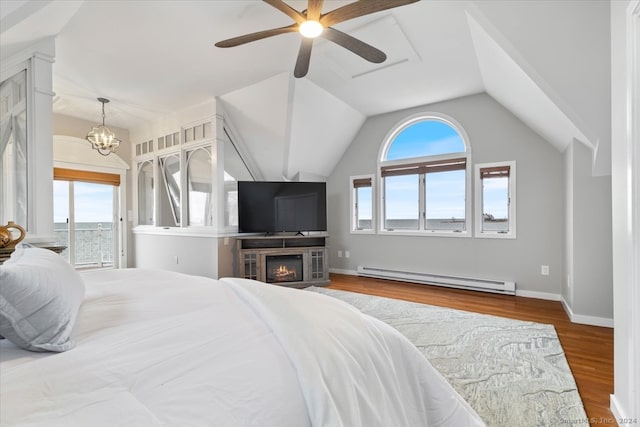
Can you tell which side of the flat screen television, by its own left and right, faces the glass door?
right

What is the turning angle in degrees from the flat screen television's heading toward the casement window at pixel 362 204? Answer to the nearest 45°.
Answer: approximately 90° to its left

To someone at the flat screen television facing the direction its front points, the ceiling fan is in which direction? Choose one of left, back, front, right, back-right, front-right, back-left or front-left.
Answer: front

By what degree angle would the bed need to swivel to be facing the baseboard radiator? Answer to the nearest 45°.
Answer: approximately 45° to its left

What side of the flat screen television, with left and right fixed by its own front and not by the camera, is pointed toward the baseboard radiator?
left

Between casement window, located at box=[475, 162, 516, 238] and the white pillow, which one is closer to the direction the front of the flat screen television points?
the white pillow

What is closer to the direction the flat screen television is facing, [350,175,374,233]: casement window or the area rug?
the area rug

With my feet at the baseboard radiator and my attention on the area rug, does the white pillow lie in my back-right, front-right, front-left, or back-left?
front-right

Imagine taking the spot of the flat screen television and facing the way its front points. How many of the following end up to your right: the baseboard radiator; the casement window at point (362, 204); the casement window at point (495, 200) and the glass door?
1

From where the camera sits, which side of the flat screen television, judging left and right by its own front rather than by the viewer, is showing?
front

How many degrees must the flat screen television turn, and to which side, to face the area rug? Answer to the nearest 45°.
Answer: approximately 45° to its left
